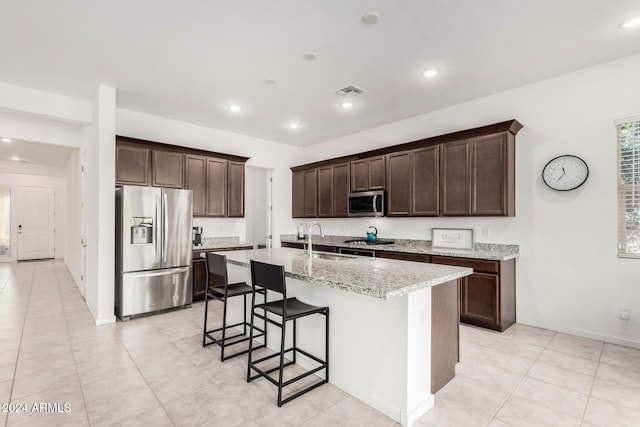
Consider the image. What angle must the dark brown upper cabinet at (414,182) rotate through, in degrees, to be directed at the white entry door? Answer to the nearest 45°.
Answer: approximately 45° to its right

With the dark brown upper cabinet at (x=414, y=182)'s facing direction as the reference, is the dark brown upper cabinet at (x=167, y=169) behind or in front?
in front

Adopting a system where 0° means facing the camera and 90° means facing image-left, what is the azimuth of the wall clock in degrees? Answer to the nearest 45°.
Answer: approximately 0°

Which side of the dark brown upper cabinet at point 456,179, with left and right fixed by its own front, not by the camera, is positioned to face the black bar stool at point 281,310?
front

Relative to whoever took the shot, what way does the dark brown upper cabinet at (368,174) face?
facing the viewer and to the left of the viewer

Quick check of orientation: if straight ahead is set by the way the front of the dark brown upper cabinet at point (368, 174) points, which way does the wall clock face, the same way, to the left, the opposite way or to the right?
the same way

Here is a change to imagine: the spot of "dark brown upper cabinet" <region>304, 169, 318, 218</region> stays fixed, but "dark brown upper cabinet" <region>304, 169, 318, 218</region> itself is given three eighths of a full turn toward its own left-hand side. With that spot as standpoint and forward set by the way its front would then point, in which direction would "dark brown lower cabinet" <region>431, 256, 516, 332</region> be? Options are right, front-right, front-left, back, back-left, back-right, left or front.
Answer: front-right

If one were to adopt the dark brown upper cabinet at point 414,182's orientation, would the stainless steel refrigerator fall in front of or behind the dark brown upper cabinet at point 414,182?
in front

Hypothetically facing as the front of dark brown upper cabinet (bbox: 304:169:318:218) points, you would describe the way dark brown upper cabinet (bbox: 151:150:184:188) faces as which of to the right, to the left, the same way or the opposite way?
to the left

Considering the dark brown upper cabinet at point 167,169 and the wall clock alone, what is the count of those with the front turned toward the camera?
2

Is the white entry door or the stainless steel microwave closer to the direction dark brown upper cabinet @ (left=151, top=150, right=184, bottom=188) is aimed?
the stainless steel microwave

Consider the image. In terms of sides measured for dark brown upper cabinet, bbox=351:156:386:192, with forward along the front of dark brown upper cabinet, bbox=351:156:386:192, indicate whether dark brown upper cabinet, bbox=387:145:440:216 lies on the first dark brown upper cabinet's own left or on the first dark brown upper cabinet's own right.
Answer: on the first dark brown upper cabinet's own left

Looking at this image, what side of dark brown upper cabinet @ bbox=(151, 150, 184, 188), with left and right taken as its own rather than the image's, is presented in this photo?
front

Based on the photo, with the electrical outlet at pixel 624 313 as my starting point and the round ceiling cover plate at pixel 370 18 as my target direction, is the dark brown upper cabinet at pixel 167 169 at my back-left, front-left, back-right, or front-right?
front-right

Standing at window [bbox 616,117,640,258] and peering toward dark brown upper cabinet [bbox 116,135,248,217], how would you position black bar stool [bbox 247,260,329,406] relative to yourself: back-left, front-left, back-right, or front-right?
front-left

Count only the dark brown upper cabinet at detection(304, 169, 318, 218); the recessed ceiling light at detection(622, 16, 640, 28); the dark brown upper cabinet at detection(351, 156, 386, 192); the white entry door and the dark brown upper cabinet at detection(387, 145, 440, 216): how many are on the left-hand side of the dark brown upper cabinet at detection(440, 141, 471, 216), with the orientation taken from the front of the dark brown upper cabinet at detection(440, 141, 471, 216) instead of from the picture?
1
